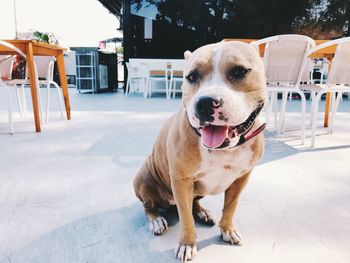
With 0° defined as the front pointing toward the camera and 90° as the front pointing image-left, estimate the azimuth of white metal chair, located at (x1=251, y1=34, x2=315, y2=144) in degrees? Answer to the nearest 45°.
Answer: approximately 135°

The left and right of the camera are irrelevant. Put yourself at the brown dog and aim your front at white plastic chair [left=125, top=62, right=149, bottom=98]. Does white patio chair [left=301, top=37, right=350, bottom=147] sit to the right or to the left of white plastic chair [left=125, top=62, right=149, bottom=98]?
right

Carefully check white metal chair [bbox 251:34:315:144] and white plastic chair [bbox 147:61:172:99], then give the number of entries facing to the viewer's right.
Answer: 0

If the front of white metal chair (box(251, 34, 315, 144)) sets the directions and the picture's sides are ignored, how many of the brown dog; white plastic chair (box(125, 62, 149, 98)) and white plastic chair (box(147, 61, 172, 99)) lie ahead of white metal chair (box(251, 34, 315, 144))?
2

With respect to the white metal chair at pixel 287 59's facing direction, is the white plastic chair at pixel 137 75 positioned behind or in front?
in front

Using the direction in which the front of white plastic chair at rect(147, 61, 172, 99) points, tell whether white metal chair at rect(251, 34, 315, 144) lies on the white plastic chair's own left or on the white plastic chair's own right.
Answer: on the white plastic chair's own left

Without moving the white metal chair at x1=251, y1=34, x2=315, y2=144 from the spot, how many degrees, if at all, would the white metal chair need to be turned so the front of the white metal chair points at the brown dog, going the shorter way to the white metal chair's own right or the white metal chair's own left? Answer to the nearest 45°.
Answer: approximately 135° to the white metal chair's own left

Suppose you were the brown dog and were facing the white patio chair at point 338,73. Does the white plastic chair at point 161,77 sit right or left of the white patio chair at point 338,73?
left

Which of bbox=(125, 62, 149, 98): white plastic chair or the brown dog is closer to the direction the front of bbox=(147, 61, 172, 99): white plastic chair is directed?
the brown dog
